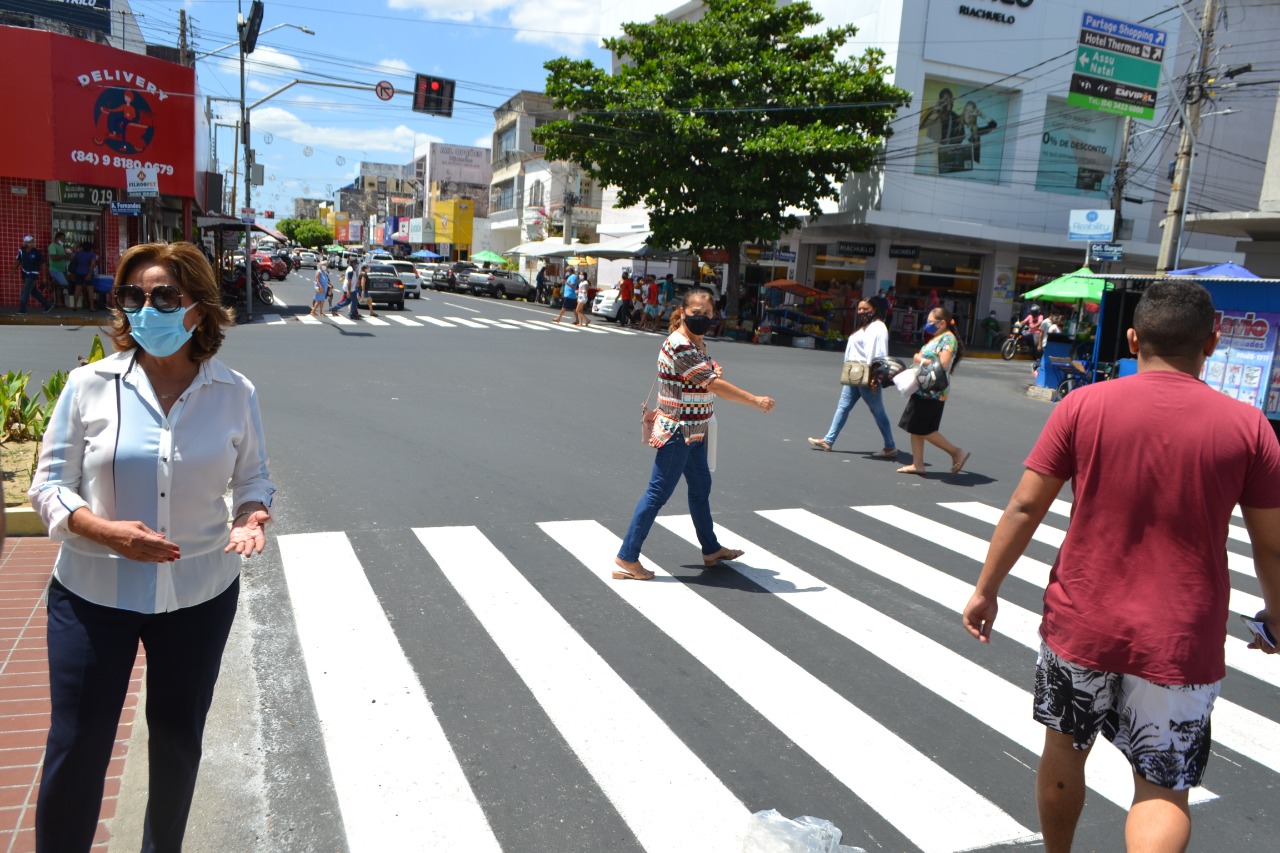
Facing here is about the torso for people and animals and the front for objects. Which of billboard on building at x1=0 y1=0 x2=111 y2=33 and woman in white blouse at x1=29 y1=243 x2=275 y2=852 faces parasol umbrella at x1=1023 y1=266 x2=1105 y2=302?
the billboard on building

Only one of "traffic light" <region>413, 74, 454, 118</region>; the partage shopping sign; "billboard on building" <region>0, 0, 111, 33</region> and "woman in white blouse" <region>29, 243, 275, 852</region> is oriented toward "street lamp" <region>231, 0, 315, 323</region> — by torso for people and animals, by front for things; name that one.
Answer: the billboard on building

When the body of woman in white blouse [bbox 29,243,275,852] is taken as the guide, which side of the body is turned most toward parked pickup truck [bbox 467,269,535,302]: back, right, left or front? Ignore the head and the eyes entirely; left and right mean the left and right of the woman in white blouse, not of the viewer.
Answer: back

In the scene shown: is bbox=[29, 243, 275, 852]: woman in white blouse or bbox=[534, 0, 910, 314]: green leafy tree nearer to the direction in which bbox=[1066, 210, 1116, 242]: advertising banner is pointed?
the woman in white blouse

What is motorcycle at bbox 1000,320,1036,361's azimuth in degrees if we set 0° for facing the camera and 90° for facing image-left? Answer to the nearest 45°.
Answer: approximately 45°

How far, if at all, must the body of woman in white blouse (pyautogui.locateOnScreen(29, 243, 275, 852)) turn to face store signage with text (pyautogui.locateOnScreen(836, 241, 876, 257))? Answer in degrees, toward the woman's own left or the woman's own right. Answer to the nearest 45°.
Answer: approximately 135° to the woman's own left

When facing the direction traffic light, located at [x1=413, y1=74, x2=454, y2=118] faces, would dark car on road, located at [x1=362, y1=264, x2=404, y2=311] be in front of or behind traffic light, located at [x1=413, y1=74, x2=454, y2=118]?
behind

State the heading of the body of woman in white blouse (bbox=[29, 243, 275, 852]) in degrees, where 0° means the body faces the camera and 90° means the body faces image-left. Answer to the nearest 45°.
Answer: approximately 0°

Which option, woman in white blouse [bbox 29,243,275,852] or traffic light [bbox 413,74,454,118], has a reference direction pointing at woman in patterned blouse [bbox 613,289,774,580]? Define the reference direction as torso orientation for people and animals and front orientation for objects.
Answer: the traffic light

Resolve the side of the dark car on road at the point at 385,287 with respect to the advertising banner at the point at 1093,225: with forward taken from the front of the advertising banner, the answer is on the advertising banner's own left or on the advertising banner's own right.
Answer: on the advertising banner's own right

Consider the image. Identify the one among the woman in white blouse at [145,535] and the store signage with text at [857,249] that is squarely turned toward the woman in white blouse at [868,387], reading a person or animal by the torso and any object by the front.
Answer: the store signage with text
